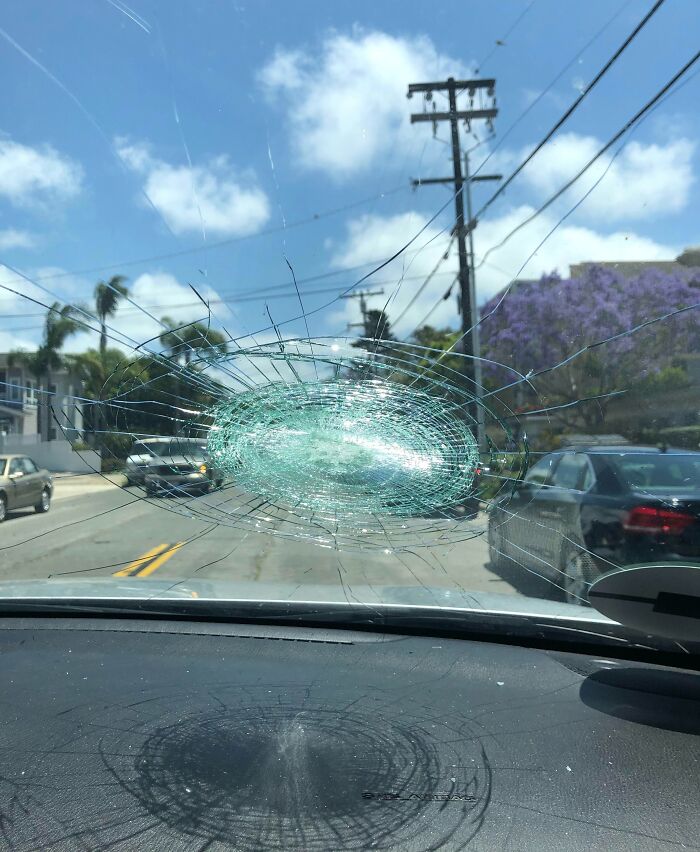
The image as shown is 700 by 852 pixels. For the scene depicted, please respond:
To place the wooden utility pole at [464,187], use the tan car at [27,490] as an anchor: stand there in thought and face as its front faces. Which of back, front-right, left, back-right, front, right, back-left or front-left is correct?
left

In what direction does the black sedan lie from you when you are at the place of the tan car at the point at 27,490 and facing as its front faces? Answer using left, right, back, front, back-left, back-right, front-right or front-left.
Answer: left

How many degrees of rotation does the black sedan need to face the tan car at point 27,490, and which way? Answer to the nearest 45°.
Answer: approximately 45° to its left

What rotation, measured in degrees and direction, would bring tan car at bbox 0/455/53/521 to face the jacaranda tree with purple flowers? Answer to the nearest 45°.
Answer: approximately 90° to its left

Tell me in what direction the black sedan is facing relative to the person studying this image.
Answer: facing away from the viewer and to the left of the viewer

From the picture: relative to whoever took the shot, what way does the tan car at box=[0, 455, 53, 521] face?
facing the viewer and to the left of the viewer

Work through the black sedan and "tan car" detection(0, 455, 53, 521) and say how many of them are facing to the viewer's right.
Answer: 0
